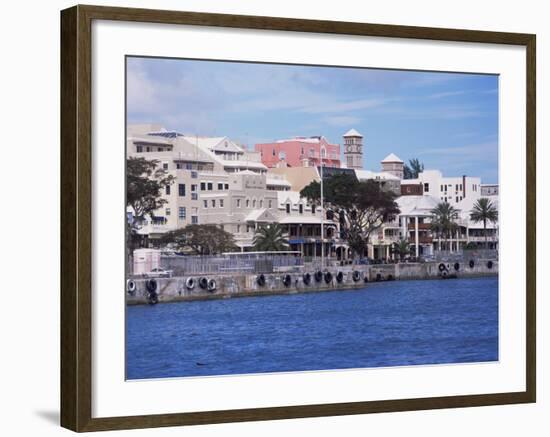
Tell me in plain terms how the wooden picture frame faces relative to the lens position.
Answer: facing the viewer and to the right of the viewer
